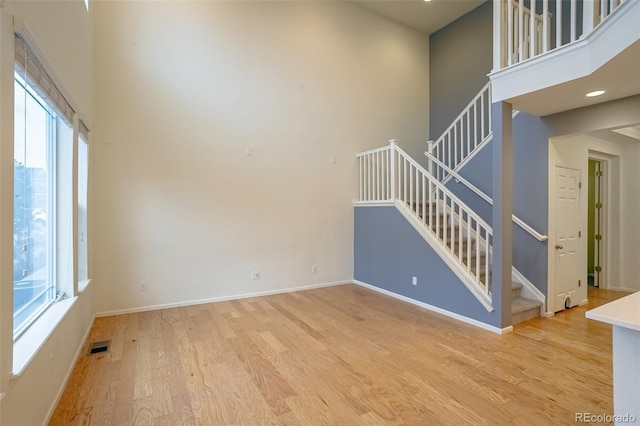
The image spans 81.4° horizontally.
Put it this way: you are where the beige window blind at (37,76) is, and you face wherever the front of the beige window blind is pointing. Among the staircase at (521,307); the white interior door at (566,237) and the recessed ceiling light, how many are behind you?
0

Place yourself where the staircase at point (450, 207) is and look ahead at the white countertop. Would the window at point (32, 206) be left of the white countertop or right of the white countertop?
right

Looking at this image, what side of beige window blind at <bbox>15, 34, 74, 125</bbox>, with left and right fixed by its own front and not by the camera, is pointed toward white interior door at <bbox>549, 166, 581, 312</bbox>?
front

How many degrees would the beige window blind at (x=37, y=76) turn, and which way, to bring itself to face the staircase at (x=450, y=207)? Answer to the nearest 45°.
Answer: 0° — it already faces it

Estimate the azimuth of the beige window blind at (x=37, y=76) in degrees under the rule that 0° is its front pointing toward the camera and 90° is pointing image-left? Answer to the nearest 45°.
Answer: approximately 270°

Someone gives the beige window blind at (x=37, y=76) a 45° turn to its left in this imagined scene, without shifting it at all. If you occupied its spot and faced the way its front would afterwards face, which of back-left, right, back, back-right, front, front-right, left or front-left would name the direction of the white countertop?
right

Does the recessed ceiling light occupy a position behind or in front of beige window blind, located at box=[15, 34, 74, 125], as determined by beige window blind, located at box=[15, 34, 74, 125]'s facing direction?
in front
